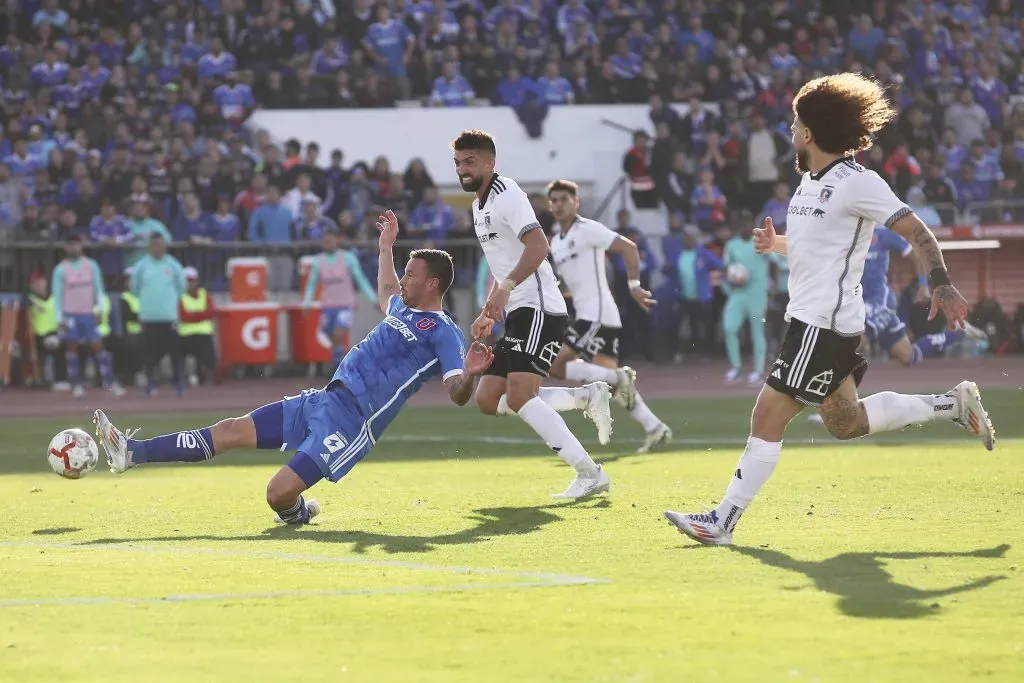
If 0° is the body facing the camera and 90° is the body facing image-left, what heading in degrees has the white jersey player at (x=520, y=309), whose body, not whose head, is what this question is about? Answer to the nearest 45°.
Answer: approximately 45°

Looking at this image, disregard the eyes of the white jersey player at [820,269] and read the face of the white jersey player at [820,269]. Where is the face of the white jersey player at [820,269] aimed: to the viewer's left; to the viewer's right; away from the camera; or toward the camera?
to the viewer's left

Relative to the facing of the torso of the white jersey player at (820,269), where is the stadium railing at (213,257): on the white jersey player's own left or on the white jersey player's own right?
on the white jersey player's own right

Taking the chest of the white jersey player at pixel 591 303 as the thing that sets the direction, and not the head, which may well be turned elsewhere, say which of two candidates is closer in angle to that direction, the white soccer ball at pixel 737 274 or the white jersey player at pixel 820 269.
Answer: the white jersey player

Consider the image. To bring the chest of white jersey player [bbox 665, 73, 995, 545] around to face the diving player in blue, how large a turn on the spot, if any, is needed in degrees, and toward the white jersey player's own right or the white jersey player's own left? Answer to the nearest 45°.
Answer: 0° — they already face them

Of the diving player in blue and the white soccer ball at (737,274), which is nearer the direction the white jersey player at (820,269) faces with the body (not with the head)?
the diving player in blue

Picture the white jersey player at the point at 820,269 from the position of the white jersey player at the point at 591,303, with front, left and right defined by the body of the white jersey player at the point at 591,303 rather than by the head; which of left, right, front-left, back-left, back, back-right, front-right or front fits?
front-left

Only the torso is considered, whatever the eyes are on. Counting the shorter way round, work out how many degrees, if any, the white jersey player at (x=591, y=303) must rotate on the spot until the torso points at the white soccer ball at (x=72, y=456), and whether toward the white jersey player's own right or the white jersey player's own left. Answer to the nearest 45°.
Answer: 0° — they already face it

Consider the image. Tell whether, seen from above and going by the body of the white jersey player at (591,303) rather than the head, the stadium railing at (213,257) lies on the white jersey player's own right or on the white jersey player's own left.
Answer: on the white jersey player's own right

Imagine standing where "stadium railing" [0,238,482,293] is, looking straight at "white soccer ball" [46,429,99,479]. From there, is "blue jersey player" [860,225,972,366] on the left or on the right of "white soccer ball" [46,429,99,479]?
left

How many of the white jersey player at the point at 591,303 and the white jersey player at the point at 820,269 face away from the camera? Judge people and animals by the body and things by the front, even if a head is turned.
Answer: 0

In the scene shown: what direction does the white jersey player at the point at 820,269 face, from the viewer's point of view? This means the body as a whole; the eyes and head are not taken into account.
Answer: to the viewer's left

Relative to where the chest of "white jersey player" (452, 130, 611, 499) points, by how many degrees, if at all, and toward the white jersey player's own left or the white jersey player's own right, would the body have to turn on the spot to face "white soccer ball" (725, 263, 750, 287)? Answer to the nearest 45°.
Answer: approximately 135° to the white jersey player's own right
